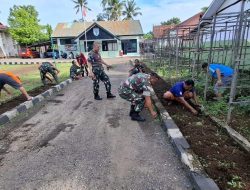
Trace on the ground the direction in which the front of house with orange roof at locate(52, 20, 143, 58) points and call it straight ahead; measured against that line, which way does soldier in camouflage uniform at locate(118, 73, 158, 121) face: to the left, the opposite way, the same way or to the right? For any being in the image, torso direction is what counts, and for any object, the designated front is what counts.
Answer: to the left

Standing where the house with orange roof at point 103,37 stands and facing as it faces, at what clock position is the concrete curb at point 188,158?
The concrete curb is roughly at 12 o'clock from the house with orange roof.

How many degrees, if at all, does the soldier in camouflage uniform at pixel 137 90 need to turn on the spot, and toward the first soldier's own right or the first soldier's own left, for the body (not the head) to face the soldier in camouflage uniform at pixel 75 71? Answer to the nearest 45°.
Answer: approximately 135° to the first soldier's own left

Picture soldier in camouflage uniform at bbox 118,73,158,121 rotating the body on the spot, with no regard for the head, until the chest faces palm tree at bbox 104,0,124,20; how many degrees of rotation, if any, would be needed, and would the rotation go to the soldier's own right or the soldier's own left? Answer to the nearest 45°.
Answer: approximately 90° to the soldier's own left

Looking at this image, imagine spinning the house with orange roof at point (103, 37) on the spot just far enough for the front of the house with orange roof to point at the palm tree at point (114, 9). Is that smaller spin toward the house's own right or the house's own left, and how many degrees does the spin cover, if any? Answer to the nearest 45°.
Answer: approximately 180°

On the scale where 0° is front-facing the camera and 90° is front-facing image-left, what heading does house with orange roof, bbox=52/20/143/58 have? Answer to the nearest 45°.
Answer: approximately 0°

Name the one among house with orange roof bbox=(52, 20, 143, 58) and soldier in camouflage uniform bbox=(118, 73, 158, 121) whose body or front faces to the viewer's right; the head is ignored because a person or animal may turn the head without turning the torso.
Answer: the soldier in camouflage uniform

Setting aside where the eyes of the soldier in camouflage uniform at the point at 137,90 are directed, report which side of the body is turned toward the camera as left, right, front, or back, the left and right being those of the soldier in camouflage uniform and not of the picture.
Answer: right
